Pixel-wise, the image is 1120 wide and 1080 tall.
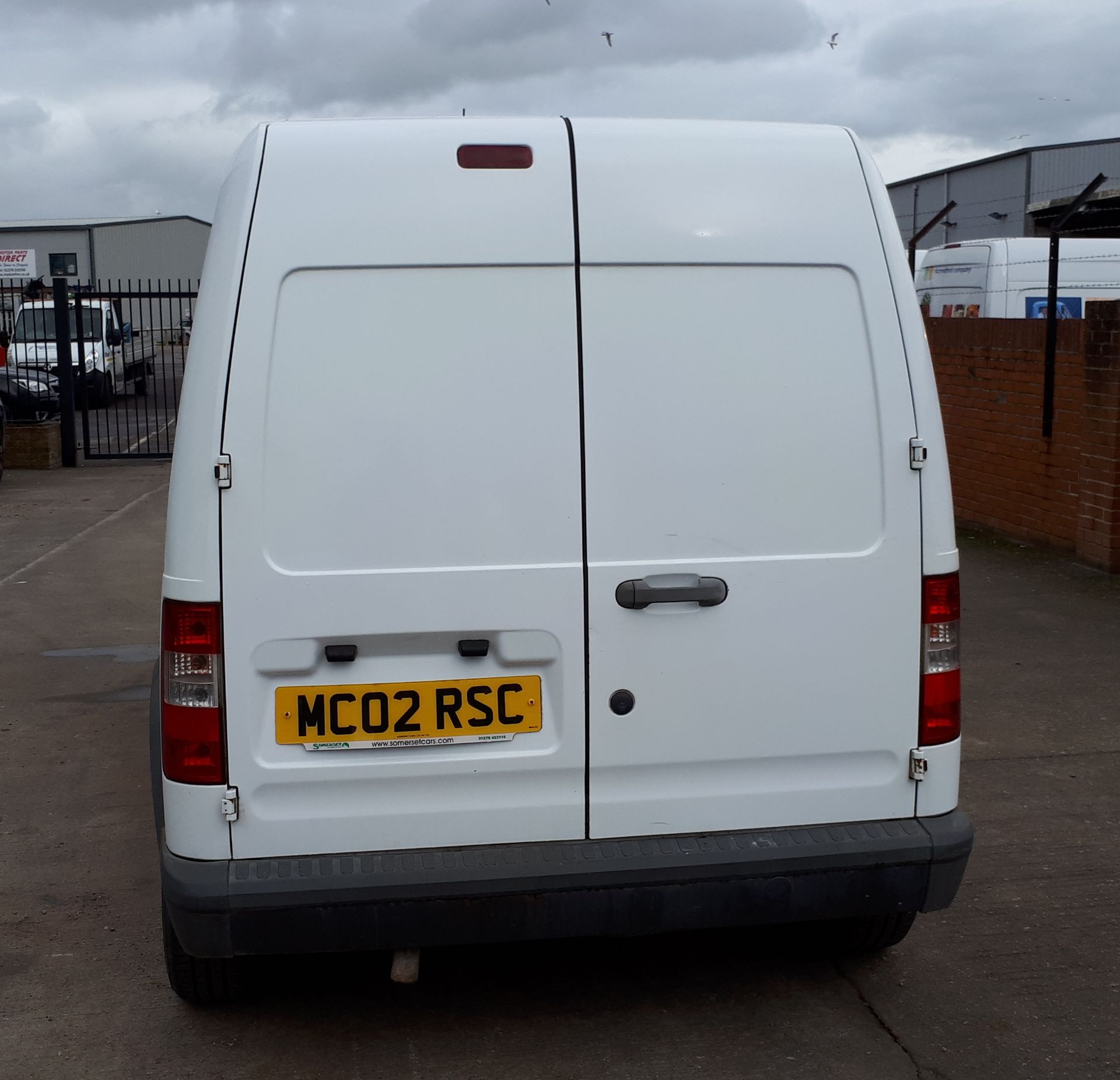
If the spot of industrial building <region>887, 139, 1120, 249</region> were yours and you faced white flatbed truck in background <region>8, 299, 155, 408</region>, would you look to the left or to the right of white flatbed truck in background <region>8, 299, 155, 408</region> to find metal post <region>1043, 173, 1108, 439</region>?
left

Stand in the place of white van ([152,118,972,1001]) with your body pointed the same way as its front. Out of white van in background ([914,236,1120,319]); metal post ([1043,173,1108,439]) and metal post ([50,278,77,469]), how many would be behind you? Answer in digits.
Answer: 0

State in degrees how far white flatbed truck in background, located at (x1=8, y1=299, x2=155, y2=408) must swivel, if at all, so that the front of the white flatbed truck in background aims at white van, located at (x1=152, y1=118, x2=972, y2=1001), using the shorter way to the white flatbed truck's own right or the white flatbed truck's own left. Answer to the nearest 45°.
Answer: approximately 45° to the white flatbed truck's own left

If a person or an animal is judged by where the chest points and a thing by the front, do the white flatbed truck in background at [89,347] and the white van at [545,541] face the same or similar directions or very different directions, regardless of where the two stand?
very different directions

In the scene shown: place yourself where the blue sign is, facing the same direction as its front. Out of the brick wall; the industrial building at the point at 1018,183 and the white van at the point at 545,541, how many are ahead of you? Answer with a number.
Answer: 2

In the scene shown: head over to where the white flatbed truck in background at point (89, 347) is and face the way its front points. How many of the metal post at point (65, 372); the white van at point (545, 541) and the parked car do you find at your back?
0

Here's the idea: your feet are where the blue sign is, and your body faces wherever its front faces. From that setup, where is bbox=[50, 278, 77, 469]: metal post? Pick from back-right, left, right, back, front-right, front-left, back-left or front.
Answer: right

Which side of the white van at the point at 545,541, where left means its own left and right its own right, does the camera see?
back

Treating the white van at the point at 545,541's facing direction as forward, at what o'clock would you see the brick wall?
The brick wall is roughly at 1 o'clock from the white van.

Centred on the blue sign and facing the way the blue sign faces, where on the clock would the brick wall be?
The brick wall is roughly at 12 o'clock from the blue sign.

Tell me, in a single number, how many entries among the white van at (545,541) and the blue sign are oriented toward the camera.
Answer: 1

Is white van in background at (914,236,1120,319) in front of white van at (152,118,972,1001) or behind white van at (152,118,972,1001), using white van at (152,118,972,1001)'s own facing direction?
in front

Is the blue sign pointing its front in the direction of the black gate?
no

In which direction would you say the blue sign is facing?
toward the camera

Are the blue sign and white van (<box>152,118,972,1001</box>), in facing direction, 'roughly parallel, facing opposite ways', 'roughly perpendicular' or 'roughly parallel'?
roughly parallel, facing opposite ways

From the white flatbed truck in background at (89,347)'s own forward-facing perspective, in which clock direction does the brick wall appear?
The brick wall is roughly at 10 o'clock from the white flatbed truck in background.

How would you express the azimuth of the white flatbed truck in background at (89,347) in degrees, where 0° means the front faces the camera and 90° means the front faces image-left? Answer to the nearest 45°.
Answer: approximately 45°

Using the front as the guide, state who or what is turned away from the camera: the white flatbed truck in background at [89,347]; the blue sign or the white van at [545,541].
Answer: the white van

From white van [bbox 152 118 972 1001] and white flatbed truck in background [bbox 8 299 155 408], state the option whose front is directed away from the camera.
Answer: the white van

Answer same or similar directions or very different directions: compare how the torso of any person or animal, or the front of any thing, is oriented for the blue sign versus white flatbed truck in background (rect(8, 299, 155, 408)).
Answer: same or similar directions

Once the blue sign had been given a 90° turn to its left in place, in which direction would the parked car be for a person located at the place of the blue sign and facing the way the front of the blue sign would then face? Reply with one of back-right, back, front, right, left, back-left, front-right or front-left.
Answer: back
